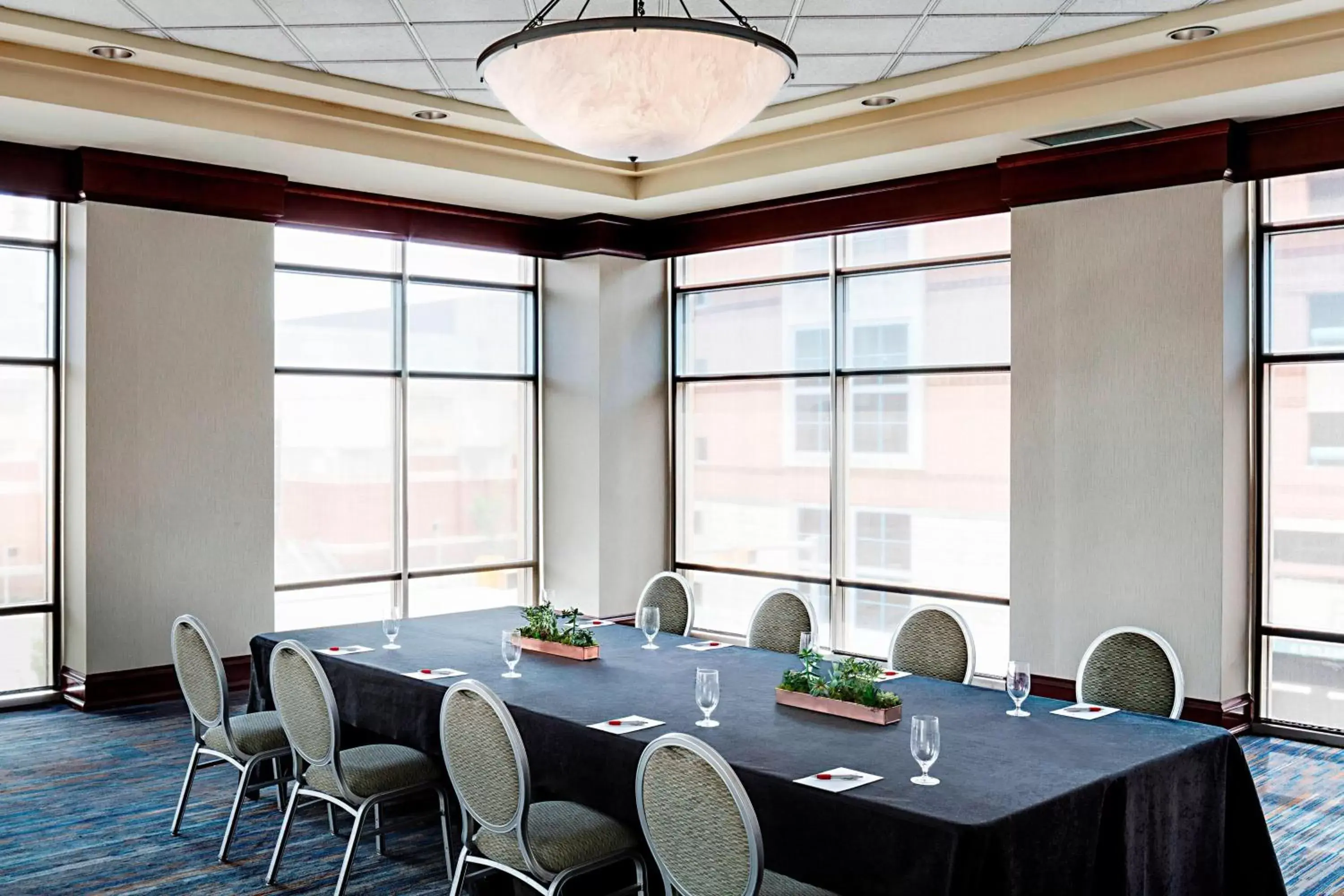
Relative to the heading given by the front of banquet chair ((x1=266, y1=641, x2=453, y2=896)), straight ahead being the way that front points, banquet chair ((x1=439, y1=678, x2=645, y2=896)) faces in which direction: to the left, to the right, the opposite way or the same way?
the same way

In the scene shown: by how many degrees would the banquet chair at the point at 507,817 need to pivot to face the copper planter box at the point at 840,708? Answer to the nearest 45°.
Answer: approximately 45° to its right

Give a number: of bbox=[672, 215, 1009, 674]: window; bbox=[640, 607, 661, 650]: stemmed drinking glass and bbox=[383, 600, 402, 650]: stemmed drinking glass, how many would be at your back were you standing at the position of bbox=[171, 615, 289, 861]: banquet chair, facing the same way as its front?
0

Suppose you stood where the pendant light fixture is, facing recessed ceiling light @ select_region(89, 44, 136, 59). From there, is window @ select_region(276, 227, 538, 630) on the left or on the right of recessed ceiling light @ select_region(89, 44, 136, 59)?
right

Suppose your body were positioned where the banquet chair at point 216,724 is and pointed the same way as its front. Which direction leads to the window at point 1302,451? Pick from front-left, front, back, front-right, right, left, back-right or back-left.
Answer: front-right

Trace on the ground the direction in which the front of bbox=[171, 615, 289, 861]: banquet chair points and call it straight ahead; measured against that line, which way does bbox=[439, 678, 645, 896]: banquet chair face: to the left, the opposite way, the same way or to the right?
the same way

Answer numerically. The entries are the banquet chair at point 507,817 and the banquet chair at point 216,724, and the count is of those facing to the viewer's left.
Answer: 0

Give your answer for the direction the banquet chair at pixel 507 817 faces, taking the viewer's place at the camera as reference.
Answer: facing away from the viewer and to the right of the viewer

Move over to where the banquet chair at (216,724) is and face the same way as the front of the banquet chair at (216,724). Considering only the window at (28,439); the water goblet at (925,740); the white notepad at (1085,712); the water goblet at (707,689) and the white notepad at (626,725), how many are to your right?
4

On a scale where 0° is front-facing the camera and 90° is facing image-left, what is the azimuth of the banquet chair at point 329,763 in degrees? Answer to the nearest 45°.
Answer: approximately 225°

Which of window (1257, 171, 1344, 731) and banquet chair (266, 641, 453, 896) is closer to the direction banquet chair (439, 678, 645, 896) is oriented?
the window

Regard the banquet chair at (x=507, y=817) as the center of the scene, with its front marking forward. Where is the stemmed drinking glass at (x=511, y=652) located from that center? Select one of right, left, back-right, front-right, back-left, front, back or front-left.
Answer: front-left

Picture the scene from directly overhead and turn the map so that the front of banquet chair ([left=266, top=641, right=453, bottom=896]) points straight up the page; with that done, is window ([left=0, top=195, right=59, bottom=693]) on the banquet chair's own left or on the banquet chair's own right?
on the banquet chair's own left

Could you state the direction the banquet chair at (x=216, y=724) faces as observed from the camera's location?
facing away from the viewer and to the right of the viewer

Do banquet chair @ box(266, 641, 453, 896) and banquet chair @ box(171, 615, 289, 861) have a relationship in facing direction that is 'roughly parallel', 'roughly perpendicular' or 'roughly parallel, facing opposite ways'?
roughly parallel

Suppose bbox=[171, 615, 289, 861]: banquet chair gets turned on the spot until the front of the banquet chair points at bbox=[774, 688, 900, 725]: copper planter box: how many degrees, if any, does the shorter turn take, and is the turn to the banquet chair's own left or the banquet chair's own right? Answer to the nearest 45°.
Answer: approximately 90° to the banquet chair's own right

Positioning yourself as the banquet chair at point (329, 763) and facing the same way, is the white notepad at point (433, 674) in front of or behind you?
in front

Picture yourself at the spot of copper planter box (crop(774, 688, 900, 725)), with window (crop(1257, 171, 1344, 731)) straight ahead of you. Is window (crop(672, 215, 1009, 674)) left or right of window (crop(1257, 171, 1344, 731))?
left
